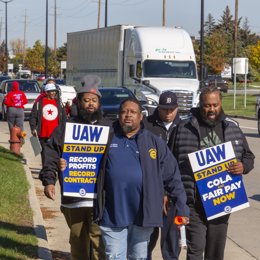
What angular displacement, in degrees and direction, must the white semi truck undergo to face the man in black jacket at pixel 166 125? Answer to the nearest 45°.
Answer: approximately 45° to its right

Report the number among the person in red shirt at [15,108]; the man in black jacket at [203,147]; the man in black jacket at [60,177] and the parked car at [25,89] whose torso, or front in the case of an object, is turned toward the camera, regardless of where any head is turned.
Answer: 3

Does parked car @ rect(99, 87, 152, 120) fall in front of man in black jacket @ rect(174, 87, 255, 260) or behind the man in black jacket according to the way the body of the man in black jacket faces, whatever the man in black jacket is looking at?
behind

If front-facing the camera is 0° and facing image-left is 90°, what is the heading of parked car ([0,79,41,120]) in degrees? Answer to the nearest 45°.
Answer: approximately 0°
